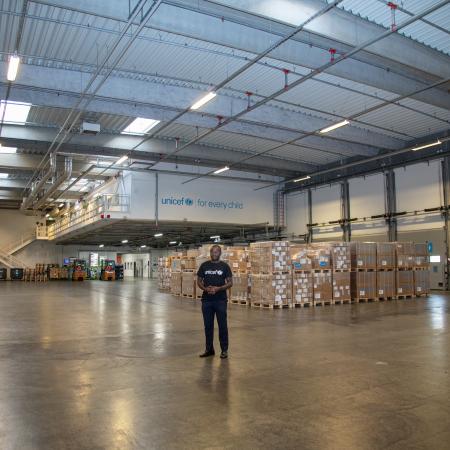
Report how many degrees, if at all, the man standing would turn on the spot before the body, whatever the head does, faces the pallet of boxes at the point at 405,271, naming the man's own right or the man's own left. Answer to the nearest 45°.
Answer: approximately 135° to the man's own left

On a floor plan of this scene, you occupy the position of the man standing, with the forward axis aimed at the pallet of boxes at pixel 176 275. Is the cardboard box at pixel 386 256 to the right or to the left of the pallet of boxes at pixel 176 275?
right

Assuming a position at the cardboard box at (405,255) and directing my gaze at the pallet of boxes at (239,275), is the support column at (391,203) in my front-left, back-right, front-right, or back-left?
back-right

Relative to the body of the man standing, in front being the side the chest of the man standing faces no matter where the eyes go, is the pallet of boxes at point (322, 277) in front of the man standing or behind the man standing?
behind

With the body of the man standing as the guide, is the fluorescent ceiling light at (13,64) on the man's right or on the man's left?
on the man's right

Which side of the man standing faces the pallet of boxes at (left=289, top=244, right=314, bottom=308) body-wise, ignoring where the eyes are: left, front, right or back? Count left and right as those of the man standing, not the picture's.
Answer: back

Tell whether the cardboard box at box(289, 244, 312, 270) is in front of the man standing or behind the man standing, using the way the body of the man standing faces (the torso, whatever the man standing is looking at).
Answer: behind

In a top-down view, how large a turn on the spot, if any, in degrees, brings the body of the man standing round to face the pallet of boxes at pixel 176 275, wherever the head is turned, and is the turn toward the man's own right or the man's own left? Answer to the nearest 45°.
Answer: approximately 180°

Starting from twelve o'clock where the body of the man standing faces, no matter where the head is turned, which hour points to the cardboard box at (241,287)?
The cardboard box is roughly at 6 o'clock from the man standing.

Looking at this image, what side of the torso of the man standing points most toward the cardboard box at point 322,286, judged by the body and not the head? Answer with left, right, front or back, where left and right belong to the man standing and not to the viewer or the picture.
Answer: back

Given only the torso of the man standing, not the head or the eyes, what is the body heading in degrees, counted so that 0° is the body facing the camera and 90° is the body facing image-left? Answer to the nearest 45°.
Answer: approximately 0°

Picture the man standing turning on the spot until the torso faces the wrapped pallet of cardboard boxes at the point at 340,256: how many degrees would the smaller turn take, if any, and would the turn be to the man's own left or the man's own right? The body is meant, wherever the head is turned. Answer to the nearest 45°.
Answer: approximately 135° to the man's own left

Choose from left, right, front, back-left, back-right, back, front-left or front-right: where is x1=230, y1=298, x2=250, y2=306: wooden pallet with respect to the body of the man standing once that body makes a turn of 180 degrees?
front

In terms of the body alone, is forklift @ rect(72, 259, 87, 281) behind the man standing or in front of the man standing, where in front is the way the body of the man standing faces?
behind

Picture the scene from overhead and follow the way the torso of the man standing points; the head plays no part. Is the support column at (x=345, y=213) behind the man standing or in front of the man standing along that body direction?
behind
